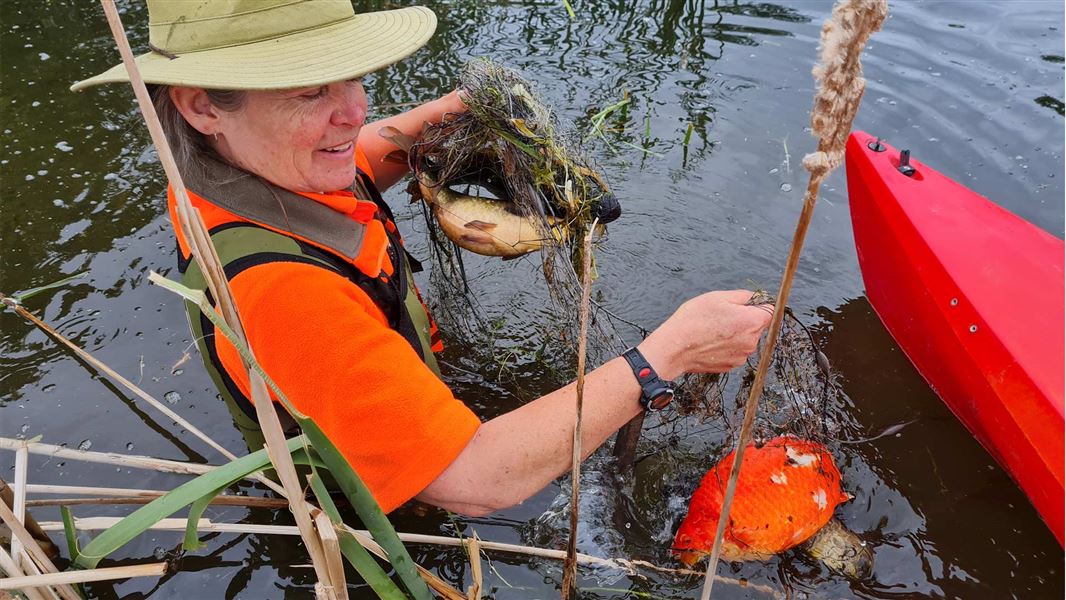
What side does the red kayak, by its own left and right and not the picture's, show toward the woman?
left

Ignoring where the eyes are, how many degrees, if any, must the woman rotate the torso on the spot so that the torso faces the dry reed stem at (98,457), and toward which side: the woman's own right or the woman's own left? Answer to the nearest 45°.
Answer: approximately 180°

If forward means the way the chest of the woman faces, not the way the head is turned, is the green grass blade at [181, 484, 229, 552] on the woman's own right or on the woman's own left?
on the woman's own right

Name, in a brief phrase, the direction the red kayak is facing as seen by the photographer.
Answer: facing away from the viewer and to the left of the viewer

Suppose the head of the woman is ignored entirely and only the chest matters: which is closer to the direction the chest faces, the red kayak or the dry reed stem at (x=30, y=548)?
the red kayak

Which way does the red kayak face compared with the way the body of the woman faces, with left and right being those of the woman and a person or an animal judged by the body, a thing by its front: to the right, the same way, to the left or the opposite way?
to the left

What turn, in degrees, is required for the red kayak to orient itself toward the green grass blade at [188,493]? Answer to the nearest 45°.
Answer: approximately 90° to its left

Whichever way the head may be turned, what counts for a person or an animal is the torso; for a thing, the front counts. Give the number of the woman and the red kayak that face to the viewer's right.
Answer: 1

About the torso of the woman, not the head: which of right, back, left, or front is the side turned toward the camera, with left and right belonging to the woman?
right

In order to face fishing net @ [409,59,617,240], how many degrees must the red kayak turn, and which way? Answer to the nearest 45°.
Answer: approximately 90° to its left

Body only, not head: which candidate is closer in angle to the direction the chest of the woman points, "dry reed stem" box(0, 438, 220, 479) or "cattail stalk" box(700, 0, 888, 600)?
the cattail stalk
